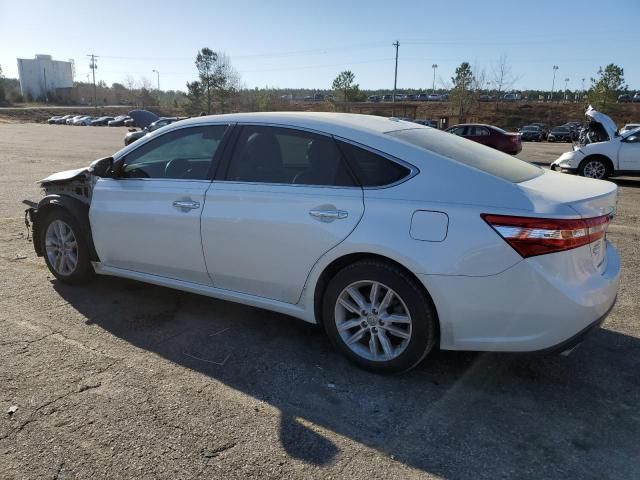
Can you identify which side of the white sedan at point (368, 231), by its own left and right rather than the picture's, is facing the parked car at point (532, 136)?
right

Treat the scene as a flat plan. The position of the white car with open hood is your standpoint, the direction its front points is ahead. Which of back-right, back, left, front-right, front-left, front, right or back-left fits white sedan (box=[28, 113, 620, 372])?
left

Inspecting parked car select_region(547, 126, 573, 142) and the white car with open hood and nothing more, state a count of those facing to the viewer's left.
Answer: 1

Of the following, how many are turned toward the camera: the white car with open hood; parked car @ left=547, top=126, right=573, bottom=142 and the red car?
1

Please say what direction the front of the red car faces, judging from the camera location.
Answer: facing away from the viewer and to the left of the viewer

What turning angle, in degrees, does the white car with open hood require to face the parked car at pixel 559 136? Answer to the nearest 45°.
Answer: approximately 90° to its right

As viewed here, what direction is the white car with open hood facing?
to the viewer's left

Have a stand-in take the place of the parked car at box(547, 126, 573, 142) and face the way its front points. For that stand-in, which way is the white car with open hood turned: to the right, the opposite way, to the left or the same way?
to the right

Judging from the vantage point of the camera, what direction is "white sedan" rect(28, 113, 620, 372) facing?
facing away from the viewer and to the left of the viewer

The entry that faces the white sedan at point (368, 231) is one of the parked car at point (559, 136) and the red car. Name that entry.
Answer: the parked car
